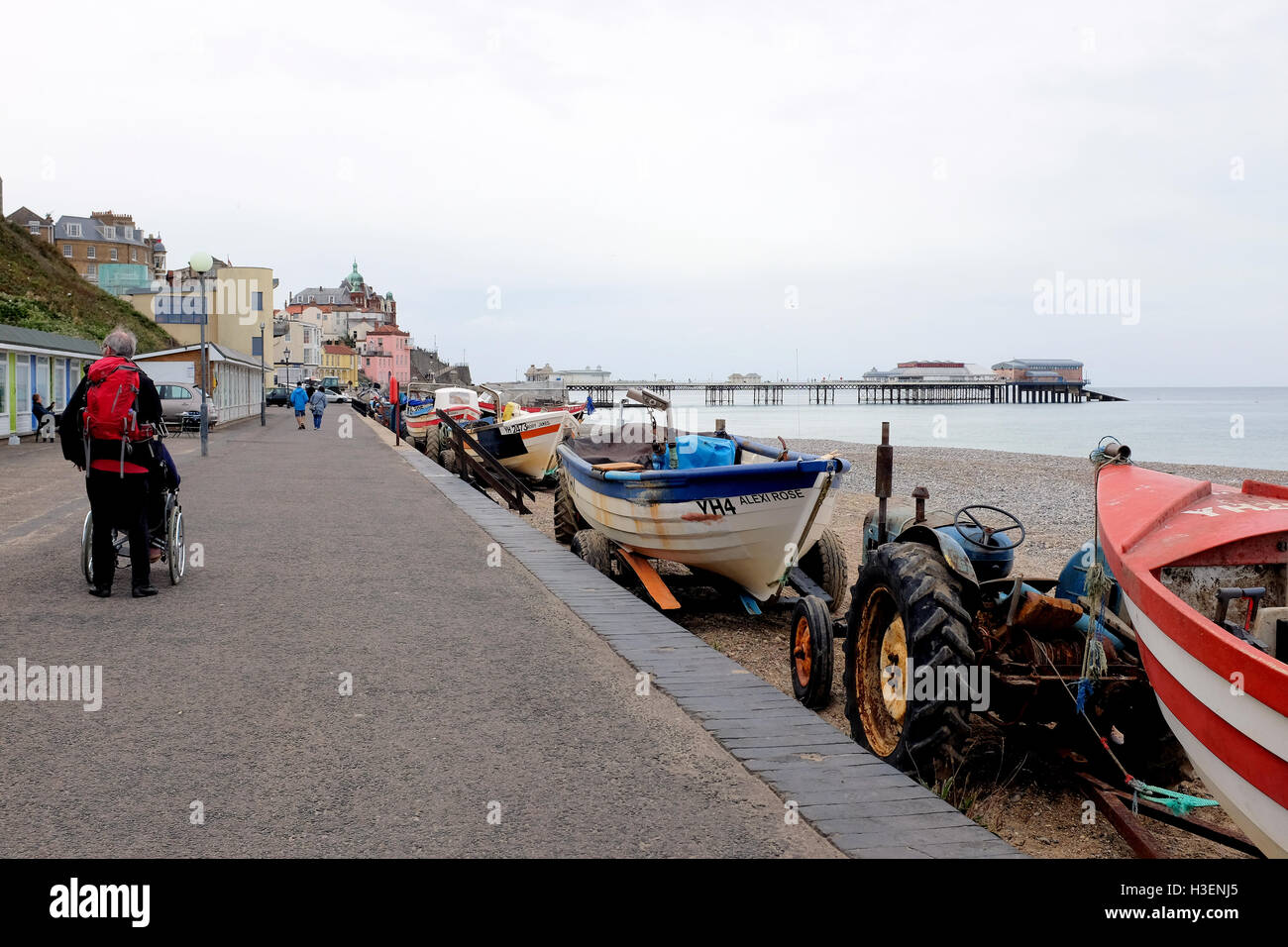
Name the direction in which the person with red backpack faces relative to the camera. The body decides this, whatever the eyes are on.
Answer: away from the camera

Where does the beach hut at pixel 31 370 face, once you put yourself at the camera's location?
facing the viewer and to the right of the viewer

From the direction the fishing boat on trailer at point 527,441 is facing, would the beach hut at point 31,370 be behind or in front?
behind

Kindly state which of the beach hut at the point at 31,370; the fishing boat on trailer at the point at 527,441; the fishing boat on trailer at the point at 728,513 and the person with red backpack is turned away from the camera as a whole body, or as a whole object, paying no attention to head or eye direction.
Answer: the person with red backpack

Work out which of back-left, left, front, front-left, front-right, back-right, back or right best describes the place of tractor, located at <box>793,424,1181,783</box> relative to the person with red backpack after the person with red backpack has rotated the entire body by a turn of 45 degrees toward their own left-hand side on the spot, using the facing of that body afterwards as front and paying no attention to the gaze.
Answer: back

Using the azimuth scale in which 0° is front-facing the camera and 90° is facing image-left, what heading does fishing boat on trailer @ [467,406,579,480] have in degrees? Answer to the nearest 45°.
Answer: approximately 315°

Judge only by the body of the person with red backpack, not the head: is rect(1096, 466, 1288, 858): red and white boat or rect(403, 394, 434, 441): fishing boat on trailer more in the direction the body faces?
the fishing boat on trailer

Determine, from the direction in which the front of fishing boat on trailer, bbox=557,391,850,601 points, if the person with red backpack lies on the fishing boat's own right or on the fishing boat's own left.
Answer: on the fishing boat's own right

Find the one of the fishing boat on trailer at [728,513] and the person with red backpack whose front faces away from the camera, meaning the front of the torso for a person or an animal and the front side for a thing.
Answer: the person with red backpack

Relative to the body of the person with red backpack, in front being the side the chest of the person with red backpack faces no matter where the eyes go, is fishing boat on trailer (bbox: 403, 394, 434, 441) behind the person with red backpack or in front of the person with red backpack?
in front
